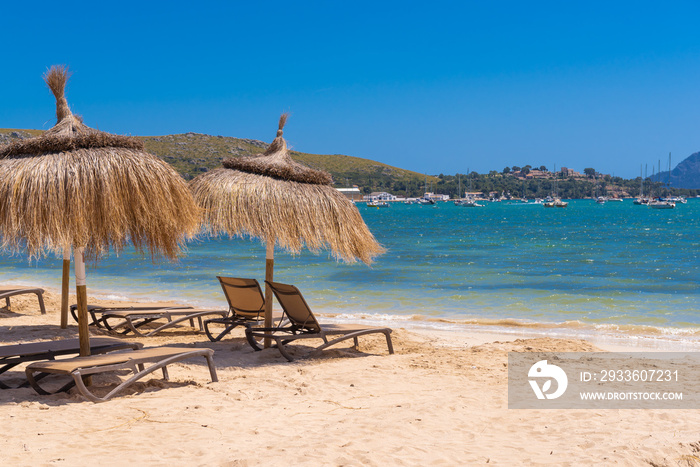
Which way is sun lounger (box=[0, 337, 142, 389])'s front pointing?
to the viewer's right

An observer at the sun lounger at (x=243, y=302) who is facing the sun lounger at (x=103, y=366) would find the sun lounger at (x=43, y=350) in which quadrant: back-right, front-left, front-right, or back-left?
front-right

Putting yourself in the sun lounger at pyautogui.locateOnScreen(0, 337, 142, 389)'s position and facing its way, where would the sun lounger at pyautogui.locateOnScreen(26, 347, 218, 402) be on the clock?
the sun lounger at pyautogui.locateOnScreen(26, 347, 218, 402) is roughly at 2 o'clock from the sun lounger at pyautogui.locateOnScreen(0, 337, 142, 389).

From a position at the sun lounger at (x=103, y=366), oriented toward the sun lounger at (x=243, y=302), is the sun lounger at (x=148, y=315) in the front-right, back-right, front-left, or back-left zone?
front-left
